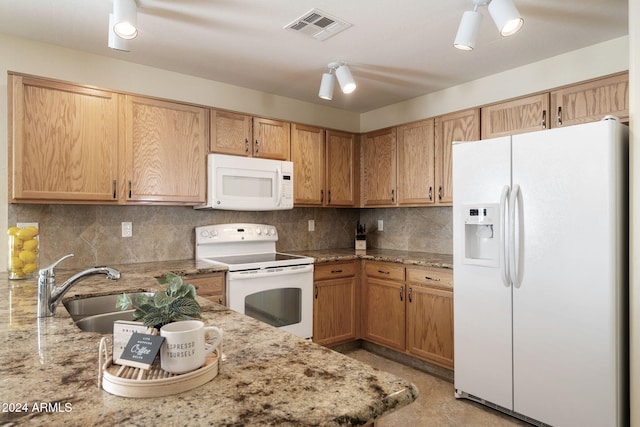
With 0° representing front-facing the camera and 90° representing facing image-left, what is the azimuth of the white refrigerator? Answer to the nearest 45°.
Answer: approximately 45°

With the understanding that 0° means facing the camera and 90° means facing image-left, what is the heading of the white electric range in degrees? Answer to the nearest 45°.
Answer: approximately 315°

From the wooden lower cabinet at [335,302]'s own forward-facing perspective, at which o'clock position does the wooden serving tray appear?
The wooden serving tray is roughly at 2 o'clock from the wooden lower cabinet.

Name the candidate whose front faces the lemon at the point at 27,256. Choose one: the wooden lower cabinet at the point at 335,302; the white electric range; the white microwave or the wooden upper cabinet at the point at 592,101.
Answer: the wooden upper cabinet

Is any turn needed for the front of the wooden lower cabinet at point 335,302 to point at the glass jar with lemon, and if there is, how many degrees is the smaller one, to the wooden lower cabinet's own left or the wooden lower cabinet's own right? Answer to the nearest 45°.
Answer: approximately 90° to the wooden lower cabinet's own right
